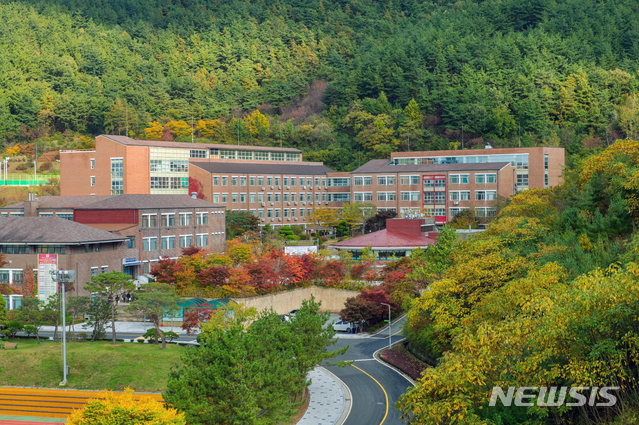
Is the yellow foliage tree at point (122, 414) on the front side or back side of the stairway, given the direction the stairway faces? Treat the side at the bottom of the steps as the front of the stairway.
on the front side

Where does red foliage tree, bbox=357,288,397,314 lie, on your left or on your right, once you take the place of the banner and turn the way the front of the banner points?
on your left

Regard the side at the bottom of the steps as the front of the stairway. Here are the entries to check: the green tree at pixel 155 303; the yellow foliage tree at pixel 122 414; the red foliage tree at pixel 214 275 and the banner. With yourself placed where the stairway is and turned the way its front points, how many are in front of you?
1

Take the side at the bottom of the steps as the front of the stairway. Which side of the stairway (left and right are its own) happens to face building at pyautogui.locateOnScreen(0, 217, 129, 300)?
back

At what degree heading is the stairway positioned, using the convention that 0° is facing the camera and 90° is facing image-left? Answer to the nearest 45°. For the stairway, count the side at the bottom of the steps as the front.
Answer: approximately 0°

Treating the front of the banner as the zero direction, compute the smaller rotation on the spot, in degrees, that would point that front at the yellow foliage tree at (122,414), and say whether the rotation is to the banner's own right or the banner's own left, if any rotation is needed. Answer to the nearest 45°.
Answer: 0° — it already faces it

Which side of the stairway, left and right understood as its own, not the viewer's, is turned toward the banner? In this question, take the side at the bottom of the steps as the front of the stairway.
back

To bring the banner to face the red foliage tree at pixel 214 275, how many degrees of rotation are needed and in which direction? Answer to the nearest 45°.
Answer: approximately 90° to its left

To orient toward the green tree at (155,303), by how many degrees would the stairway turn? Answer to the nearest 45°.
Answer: approximately 135° to its left

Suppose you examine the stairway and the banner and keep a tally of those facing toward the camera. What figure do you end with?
2

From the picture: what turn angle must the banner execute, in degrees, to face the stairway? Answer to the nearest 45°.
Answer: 0° — it already faces it

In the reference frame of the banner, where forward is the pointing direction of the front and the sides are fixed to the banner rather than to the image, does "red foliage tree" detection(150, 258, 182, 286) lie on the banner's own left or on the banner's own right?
on the banner's own left
